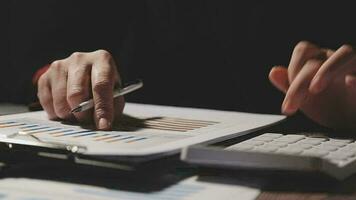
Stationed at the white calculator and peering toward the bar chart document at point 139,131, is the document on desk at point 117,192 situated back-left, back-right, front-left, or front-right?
front-left
